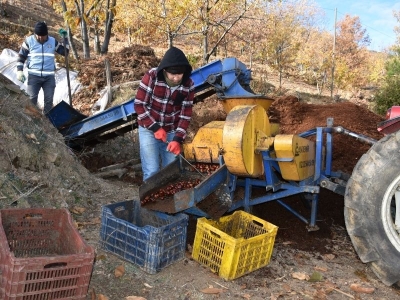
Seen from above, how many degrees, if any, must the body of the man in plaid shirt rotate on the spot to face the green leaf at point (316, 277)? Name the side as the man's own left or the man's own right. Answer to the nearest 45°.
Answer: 0° — they already face it

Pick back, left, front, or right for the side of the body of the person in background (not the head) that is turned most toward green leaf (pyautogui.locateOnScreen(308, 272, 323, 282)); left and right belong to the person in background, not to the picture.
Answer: front

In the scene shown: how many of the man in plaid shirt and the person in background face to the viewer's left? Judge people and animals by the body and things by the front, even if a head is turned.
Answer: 0

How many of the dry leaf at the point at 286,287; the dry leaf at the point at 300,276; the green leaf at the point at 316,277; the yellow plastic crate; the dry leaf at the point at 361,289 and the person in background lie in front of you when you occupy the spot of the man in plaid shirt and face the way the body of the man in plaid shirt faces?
5

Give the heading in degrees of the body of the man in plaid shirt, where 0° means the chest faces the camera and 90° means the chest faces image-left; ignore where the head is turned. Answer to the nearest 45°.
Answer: approximately 315°

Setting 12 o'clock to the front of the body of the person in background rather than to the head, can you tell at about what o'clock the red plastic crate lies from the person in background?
The red plastic crate is roughly at 12 o'clock from the person in background.

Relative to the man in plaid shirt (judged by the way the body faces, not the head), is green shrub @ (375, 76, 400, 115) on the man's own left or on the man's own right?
on the man's own left

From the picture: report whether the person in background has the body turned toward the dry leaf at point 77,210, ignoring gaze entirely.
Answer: yes

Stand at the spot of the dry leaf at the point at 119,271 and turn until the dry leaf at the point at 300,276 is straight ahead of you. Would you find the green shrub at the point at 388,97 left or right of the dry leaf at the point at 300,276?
left

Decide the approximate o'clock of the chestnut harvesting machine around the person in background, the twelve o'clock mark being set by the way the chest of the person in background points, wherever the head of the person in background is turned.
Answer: The chestnut harvesting machine is roughly at 11 o'clock from the person in background.

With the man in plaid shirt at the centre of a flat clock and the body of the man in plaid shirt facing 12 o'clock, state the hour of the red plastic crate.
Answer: The red plastic crate is roughly at 2 o'clock from the man in plaid shirt.

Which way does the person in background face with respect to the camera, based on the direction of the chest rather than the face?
toward the camera

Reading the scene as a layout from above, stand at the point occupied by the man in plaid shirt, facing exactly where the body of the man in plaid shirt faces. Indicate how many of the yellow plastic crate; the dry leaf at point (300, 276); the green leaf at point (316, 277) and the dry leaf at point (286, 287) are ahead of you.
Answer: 4

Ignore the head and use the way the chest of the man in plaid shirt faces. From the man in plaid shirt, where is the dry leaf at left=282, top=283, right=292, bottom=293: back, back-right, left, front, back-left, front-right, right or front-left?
front

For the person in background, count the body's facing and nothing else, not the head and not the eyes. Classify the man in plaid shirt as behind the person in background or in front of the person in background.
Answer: in front
